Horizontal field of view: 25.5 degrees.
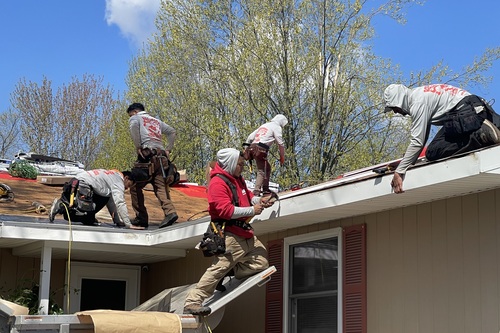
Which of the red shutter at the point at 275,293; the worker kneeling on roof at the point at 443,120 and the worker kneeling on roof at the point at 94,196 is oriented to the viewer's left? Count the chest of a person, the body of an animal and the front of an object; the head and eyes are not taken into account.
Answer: the worker kneeling on roof at the point at 443,120

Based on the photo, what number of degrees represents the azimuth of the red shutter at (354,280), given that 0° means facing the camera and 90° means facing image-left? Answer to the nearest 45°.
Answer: approximately 0°

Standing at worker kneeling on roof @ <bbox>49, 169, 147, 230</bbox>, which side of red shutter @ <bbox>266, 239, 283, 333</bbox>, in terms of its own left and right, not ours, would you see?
right

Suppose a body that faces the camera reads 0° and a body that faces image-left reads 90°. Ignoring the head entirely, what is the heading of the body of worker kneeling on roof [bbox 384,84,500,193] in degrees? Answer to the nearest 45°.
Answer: approximately 90°

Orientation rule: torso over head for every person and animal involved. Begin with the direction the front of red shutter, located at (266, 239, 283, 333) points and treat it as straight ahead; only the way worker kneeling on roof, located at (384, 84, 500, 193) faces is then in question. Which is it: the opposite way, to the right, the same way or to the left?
to the right

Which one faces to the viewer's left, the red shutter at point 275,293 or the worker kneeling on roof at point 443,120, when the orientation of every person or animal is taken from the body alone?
the worker kneeling on roof

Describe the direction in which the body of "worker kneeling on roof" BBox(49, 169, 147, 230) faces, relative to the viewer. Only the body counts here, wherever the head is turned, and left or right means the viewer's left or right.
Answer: facing to the right of the viewer

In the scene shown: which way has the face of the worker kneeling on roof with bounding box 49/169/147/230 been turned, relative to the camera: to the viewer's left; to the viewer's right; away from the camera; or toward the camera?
to the viewer's right

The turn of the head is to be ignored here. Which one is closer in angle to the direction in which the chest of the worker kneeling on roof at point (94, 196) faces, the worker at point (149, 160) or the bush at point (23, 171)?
the worker

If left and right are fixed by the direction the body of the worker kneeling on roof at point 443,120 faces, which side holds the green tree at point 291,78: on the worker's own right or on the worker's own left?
on the worker's own right

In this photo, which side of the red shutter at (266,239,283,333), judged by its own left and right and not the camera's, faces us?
front

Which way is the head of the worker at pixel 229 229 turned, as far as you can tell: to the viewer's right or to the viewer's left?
to the viewer's right

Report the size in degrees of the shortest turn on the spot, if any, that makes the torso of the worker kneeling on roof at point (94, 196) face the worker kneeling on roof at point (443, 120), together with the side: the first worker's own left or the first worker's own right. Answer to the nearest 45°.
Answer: approximately 45° to the first worker's own right

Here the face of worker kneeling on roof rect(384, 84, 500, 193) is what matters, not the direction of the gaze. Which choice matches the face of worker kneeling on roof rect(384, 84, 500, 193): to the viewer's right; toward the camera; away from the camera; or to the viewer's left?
to the viewer's left
